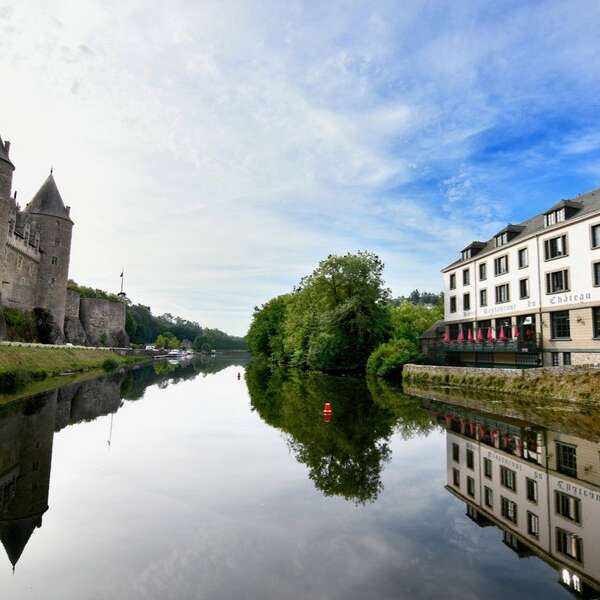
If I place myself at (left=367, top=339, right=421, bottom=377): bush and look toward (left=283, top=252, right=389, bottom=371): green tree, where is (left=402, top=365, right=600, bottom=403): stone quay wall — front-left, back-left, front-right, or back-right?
back-left

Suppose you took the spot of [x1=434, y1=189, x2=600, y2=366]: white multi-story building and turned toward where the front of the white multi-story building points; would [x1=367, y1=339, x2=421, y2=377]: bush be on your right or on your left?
on your right

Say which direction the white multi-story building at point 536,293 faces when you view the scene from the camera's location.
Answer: facing the viewer and to the left of the viewer

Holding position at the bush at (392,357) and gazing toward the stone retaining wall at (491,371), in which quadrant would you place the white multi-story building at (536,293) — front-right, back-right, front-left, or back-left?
front-left
